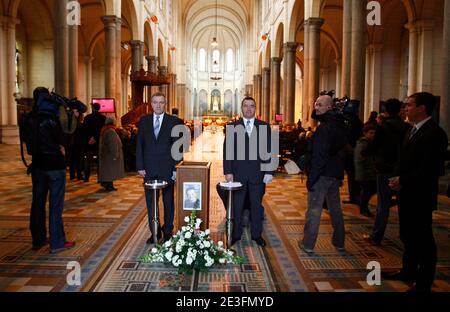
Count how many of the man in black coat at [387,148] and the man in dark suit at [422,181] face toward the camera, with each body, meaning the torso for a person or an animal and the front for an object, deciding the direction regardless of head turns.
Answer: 0

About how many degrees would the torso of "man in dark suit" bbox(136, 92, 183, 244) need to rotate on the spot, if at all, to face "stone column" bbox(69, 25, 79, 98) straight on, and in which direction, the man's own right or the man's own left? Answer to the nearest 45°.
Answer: approximately 180°

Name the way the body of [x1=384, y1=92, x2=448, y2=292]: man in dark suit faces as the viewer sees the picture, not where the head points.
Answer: to the viewer's left

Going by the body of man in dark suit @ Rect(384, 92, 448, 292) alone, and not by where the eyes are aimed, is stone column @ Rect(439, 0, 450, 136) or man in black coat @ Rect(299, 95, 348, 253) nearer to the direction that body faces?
the man in black coat

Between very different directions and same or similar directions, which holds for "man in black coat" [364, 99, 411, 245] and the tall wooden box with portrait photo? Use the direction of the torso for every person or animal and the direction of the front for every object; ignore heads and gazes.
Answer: very different directions

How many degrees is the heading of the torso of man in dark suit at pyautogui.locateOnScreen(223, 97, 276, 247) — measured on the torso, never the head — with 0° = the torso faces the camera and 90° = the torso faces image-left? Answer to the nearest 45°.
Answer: approximately 0°

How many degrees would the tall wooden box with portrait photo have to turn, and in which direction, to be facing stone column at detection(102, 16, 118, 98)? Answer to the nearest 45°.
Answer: approximately 180°

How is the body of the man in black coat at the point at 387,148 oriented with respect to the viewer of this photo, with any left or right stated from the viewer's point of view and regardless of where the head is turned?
facing away from the viewer and to the left of the viewer

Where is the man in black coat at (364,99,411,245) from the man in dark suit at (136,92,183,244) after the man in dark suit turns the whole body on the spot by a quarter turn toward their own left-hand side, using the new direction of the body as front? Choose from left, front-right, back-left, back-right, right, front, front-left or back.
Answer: front

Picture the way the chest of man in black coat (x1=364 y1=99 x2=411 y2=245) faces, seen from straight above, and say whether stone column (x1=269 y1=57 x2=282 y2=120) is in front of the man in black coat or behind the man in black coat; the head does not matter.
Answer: in front

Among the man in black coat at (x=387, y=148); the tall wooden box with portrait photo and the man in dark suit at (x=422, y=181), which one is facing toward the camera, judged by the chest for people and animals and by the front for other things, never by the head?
the tall wooden box with portrait photo

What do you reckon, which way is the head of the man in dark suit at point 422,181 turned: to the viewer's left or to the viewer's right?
to the viewer's left

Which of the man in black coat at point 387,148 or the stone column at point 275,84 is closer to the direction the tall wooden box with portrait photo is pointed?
the man in black coat
